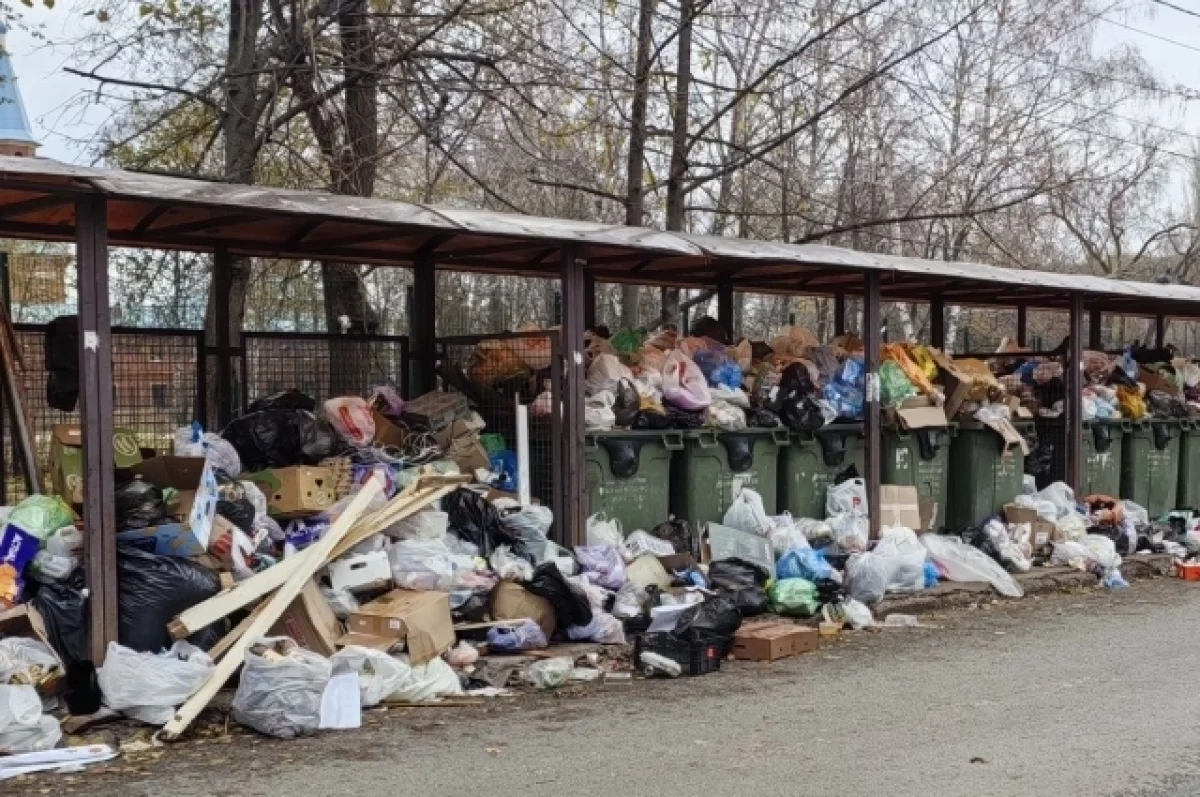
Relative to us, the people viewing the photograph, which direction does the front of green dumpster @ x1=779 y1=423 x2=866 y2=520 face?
facing the viewer

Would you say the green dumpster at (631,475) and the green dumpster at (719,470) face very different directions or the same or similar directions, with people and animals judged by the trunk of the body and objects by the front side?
same or similar directions

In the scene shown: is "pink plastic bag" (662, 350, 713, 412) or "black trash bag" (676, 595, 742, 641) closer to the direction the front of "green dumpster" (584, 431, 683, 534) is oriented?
the black trash bag

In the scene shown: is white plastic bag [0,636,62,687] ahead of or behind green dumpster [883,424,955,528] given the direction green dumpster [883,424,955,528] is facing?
ahead

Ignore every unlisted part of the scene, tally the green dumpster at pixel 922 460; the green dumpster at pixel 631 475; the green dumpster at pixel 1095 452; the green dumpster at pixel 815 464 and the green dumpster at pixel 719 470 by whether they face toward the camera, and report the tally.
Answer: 5

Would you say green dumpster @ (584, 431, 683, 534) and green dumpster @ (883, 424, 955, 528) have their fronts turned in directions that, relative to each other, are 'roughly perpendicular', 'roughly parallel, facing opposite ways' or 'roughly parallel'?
roughly parallel

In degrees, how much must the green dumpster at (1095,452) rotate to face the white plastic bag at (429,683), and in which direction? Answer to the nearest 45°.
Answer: approximately 45° to its right

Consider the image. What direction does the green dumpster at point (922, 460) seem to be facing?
toward the camera

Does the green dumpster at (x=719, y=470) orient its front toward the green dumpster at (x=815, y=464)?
no

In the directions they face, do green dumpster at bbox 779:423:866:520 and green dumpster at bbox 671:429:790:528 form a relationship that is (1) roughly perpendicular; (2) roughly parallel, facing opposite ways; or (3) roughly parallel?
roughly parallel

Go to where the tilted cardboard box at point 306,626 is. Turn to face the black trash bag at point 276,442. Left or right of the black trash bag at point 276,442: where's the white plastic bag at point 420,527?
right

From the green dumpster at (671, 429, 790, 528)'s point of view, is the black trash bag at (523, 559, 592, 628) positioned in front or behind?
in front

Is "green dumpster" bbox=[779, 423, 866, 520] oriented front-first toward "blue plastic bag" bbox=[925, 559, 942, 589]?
no

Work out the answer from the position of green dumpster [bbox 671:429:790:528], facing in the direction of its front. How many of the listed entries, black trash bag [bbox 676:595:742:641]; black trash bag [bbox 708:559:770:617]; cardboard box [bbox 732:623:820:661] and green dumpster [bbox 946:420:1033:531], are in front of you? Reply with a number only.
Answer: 3

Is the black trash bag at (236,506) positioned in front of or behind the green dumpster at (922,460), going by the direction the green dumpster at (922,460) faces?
in front

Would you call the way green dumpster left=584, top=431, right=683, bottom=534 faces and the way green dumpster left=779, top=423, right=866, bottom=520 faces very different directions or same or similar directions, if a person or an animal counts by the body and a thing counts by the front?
same or similar directions

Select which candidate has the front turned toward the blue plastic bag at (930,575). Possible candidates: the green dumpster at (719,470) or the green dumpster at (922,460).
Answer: the green dumpster at (922,460)
